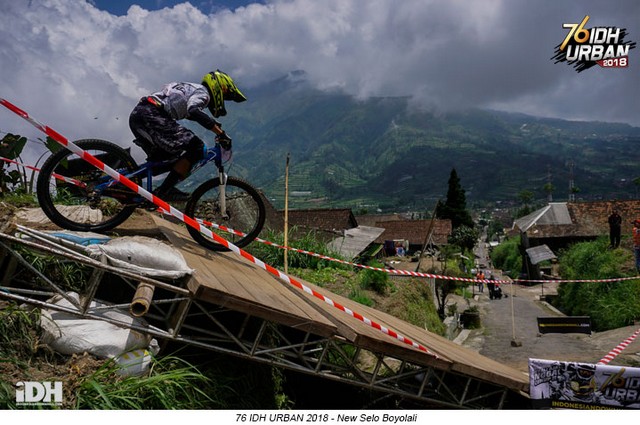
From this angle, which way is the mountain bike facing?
to the viewer's right

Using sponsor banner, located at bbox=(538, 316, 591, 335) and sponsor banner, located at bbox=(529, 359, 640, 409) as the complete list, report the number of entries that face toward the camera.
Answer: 2

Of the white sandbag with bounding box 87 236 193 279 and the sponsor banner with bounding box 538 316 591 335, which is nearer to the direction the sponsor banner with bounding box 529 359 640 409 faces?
the white sandbag

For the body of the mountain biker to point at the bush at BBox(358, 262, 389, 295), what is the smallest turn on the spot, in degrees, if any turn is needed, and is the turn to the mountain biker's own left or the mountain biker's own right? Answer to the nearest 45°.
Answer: approximately 45° to the mountain biker's own left

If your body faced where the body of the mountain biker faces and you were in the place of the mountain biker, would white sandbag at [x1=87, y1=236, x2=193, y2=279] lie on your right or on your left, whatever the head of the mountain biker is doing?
on your right

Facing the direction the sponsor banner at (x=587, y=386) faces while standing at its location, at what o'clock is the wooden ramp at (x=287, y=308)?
The wooden ramp is roughly at 2 o'clock from the sponsor banner.

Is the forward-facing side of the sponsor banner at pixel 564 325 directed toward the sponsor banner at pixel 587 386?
yes

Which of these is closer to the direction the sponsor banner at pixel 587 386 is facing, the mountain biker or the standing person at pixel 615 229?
the mountain biker

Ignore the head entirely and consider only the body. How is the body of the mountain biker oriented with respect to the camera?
to the viewer's right

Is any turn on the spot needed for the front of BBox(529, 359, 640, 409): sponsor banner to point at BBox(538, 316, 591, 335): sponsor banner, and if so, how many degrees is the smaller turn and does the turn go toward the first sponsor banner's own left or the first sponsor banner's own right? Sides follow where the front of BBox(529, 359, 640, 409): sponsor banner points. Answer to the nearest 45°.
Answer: approximately 180°
